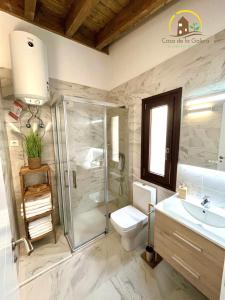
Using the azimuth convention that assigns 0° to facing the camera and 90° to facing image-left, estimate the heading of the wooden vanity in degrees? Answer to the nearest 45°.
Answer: approximately 45°

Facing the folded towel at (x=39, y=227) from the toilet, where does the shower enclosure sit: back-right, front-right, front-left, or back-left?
front-right

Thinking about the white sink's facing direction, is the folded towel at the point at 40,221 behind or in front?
in front

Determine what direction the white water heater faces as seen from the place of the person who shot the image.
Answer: facing the viewer

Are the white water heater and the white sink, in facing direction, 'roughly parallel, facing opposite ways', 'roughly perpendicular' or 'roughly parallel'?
roughly perpendicular

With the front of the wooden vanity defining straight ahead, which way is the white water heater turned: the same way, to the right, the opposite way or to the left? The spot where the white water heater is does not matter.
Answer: to the left

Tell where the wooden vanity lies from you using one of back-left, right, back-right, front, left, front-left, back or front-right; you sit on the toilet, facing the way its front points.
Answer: left

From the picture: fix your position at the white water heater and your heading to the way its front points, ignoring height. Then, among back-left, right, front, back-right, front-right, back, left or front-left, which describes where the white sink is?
front-left

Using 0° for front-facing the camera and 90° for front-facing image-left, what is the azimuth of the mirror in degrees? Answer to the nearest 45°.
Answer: approximately 45°

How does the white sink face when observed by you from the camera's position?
facing the viewer and to the left of the viewer

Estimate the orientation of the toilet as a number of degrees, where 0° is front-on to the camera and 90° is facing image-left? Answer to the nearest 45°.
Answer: approximately 45°

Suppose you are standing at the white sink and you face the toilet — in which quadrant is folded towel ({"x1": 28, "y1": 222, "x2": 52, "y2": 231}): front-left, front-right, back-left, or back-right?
front-left

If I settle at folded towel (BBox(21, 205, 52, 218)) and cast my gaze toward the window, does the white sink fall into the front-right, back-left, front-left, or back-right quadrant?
front-right

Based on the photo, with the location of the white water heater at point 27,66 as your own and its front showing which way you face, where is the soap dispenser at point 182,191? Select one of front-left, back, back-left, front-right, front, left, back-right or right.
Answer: front-left

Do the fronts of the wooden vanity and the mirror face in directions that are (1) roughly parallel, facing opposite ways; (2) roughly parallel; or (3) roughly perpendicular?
roughly parallel
